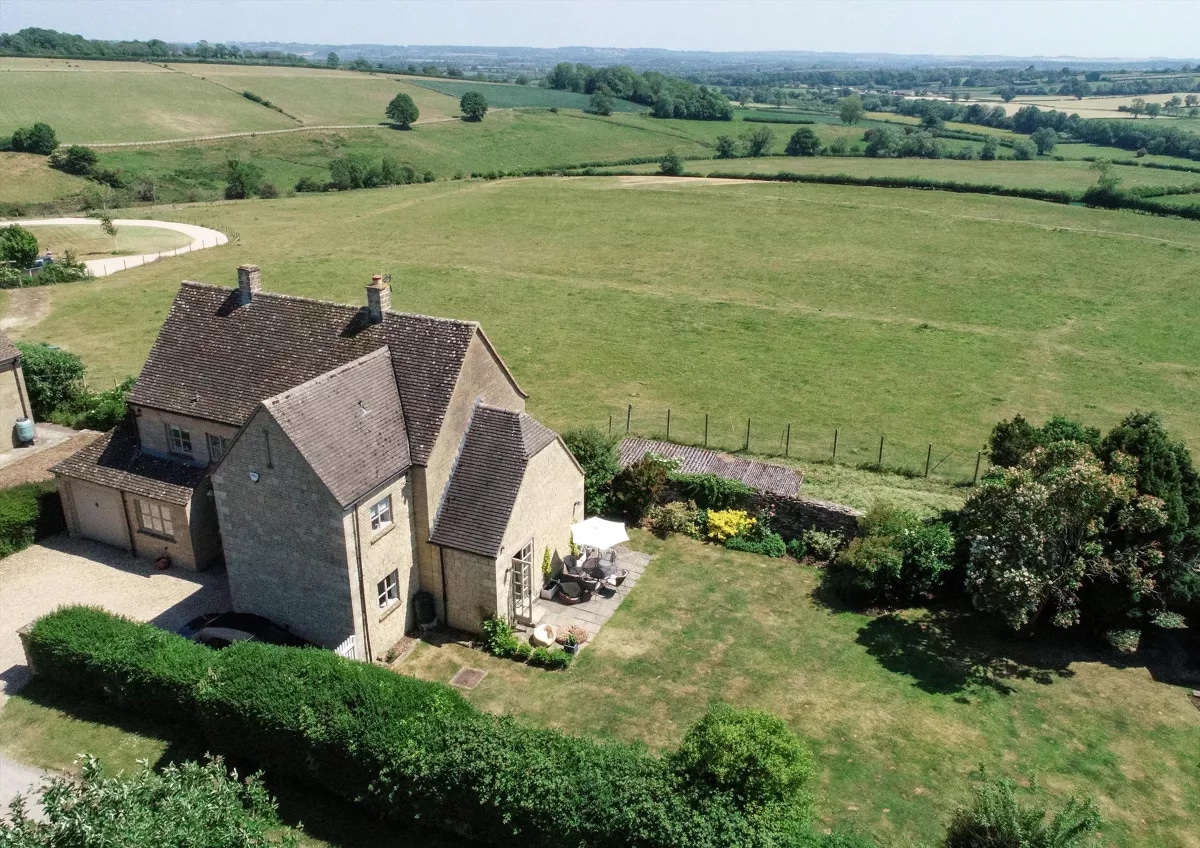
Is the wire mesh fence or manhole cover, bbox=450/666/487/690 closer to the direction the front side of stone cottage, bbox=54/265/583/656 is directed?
the manhole cover

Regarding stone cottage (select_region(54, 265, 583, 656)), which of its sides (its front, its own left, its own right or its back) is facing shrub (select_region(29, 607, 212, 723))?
front

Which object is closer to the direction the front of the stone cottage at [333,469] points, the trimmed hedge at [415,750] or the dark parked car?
the dark parked car

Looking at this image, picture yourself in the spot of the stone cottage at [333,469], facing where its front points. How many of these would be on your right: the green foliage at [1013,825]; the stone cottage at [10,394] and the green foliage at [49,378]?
2

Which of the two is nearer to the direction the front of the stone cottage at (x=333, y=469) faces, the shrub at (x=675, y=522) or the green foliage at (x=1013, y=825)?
the green foliage

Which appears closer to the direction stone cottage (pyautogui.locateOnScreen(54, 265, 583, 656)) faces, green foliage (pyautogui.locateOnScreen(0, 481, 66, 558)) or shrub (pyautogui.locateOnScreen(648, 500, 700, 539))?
the green foliage

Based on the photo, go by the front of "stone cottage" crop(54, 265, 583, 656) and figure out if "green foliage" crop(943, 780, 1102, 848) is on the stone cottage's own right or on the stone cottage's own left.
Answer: on the stone cottage's own left

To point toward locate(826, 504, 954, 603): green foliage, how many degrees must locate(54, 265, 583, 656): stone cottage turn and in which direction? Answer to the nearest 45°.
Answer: approximately 135° to its left

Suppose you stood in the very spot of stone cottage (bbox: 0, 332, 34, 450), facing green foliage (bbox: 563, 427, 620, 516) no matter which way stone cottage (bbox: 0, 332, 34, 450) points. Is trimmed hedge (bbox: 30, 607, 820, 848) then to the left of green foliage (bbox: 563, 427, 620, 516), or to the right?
right
